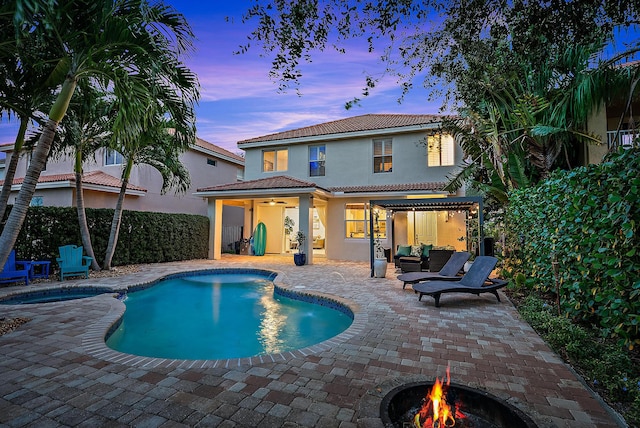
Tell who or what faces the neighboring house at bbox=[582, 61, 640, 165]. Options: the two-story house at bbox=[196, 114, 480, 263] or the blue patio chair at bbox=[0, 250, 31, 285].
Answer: the blue patio chair

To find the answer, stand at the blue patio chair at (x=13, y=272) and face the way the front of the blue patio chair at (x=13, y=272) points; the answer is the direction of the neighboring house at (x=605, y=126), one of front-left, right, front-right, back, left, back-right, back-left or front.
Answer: front

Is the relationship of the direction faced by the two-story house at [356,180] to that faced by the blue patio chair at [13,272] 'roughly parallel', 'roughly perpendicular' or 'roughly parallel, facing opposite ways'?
roughly perpendicular

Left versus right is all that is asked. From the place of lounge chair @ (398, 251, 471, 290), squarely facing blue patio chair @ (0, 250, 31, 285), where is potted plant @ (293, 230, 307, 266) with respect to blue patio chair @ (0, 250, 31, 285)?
right

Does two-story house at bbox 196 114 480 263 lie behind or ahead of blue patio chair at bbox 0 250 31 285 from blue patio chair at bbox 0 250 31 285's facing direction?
ahead

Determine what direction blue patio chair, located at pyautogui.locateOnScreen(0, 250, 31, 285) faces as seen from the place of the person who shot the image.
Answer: facing the viewer and to the right of the viewer

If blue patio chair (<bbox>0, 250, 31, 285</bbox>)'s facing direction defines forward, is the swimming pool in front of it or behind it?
in front
